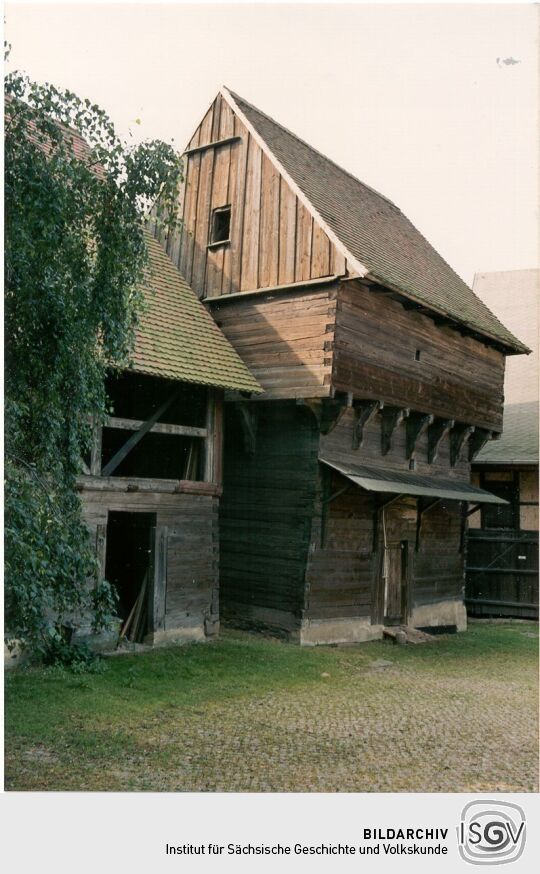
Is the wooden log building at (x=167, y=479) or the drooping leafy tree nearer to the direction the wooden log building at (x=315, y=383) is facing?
the drooping leafy tree

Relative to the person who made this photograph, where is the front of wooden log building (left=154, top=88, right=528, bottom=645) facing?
facing the viewer and to the right of the viewer

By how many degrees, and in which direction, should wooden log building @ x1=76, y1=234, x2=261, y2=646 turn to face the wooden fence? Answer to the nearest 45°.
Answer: approximately 135° to its left

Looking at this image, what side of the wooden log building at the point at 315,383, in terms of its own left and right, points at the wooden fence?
left

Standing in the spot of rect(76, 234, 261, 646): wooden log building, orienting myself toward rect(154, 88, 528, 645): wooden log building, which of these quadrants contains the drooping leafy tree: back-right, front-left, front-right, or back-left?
back-right

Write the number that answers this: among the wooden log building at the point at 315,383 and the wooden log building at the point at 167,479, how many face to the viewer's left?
0

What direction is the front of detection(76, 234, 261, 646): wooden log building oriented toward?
toward the camera

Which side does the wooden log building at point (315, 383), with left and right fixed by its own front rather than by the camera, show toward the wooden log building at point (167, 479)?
right

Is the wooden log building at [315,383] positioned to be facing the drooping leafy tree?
no

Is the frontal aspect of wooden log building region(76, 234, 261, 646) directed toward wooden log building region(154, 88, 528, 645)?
no
